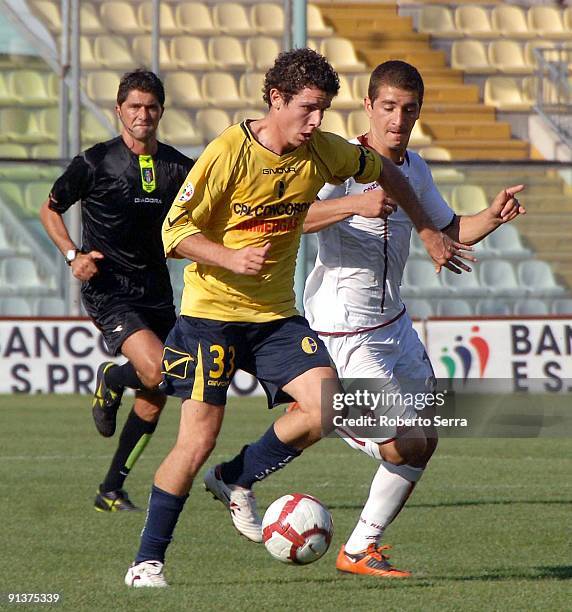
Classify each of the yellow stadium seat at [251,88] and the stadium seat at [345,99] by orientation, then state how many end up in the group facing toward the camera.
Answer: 2

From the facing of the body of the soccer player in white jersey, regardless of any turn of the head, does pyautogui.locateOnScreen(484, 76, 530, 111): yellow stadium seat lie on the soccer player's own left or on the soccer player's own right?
on the soccer player's own left

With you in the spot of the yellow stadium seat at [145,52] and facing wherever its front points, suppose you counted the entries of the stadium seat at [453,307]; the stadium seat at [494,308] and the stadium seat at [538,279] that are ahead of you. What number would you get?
3

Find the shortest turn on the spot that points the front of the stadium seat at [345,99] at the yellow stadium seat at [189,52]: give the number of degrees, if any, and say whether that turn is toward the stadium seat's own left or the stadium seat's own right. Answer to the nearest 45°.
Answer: approximately 90° to the stadium seat's own right

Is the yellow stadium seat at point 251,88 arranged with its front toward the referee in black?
yes

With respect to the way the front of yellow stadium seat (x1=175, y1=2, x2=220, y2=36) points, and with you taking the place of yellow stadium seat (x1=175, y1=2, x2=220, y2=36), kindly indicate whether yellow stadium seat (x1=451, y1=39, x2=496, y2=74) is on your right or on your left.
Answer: on your left

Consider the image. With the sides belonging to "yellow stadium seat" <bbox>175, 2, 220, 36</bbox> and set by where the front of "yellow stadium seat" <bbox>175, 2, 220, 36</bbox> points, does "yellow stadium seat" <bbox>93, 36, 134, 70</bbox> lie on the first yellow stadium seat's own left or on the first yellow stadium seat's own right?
on the first yellow stadium seat's own right
